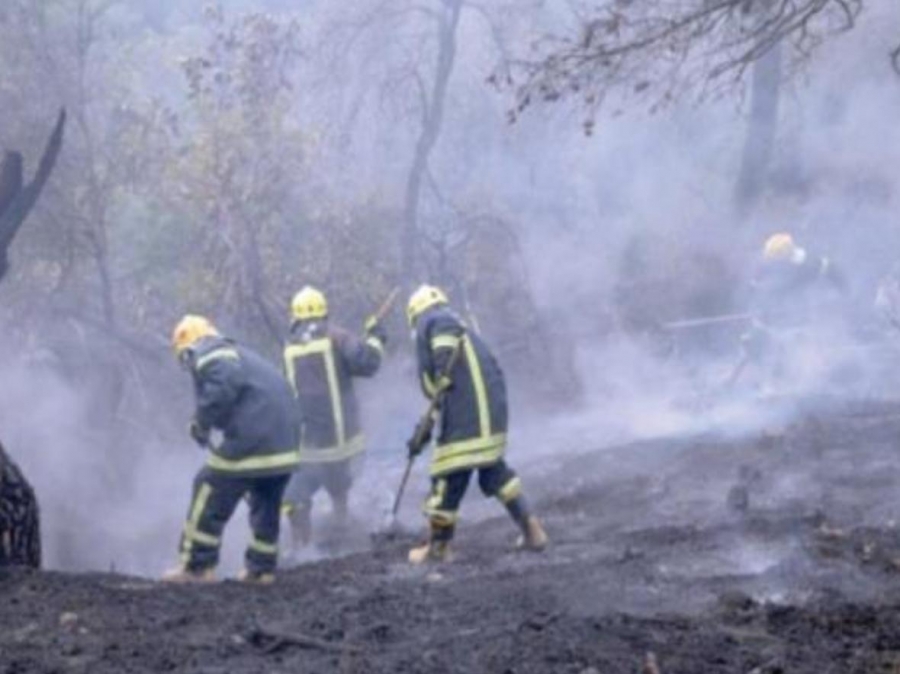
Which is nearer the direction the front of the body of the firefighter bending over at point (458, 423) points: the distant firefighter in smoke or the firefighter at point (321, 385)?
the firefighter

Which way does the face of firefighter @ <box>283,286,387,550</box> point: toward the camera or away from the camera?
away from the camera

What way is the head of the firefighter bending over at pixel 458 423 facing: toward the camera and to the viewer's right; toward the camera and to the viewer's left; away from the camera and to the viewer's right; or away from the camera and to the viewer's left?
away from the camera and to the viewer's left

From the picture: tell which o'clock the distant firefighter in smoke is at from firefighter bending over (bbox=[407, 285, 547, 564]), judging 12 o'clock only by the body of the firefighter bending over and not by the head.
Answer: The distant firefighter in smoke is roughly at 4 o'clock from the firefighter bending over.

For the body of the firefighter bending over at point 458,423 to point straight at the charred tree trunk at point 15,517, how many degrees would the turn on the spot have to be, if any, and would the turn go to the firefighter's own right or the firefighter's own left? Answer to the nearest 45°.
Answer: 0° — they already face it

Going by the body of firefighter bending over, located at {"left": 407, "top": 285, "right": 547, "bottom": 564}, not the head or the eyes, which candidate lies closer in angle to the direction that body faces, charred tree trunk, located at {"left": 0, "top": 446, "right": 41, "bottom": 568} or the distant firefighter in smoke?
the charred tree trunk

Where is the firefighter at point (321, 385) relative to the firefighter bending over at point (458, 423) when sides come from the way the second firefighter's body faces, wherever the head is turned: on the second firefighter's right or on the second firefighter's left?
on the second firefighter's right

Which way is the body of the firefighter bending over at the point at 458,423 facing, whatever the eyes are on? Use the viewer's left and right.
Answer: facing to the left of the viewer
